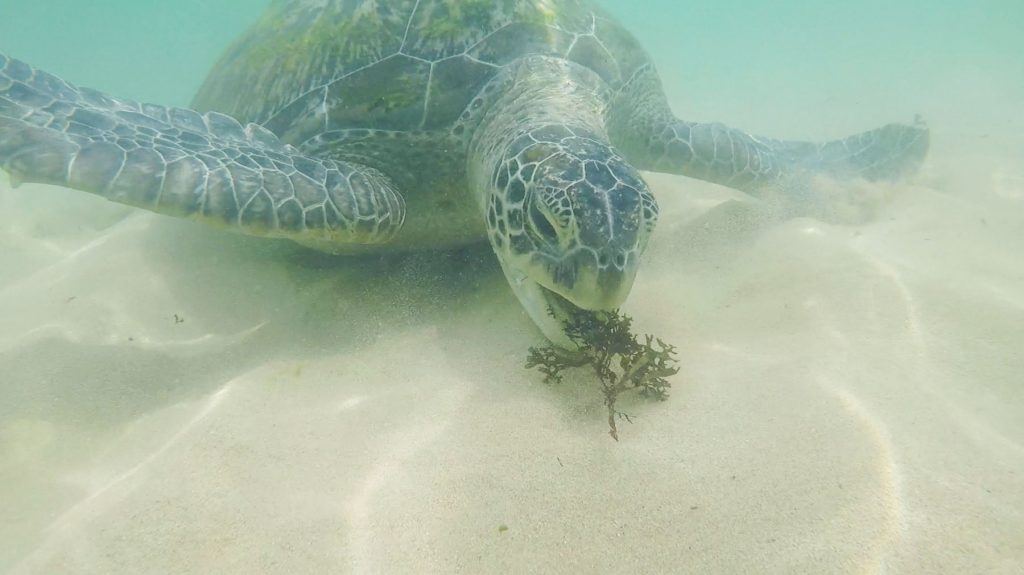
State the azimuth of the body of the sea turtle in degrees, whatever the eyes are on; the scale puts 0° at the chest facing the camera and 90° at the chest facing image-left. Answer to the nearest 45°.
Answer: approximately 315°

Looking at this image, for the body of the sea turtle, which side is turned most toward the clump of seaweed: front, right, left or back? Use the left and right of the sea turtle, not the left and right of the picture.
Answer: front
